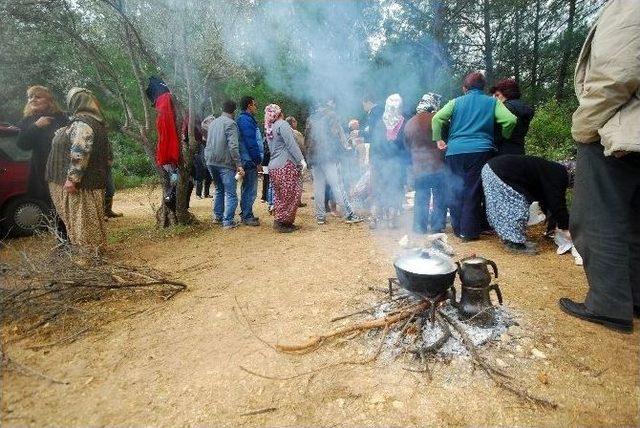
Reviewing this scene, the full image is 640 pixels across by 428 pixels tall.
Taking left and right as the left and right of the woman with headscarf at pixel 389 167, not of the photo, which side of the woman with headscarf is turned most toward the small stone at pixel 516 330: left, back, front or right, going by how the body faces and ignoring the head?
back

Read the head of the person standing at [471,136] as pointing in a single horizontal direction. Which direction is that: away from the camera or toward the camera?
away from the camera

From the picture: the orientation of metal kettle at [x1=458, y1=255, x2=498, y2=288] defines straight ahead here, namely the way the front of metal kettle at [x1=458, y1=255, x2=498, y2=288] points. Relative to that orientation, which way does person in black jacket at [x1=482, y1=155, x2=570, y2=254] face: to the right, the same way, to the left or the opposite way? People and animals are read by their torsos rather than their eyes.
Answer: the opposite way

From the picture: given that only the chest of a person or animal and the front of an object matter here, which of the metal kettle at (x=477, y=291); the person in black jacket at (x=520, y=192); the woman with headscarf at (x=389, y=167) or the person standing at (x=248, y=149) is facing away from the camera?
the woman with headscarf

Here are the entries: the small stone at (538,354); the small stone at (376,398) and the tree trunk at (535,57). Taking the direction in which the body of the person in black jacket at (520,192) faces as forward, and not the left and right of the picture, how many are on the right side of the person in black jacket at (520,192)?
2

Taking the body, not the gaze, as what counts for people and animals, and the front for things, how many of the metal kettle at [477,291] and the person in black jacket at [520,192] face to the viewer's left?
1

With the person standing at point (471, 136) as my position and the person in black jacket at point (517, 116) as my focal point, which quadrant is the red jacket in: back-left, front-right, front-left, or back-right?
back-left

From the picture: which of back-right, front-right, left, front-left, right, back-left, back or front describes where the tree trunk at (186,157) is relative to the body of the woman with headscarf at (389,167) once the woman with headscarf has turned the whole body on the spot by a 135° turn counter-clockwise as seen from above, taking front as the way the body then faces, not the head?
front-right

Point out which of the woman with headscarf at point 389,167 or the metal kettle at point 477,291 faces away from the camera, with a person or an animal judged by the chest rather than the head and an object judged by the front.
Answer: the woman with headscarf

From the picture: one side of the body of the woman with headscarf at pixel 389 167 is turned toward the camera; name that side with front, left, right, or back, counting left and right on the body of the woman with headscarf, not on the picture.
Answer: back

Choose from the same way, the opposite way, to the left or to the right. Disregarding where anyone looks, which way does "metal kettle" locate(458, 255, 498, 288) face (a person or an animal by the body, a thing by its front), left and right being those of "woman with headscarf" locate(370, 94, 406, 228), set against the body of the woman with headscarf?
to the left

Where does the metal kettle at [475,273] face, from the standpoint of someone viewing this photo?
facing to the left of the viewer

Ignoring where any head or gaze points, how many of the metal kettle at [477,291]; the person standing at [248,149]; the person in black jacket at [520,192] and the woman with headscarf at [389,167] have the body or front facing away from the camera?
1

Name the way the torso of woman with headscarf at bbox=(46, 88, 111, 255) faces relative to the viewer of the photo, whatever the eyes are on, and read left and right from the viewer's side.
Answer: facing away from the viewer and to the left of the viewer

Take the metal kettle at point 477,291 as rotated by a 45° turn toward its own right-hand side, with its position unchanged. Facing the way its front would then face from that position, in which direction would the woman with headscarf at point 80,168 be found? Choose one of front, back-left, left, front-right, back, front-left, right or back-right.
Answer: front-left

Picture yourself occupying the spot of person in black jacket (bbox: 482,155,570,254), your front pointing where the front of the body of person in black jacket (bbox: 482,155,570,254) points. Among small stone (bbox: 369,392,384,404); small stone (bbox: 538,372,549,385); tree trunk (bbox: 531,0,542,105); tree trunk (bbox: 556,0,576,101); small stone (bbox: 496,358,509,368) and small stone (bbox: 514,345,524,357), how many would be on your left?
2

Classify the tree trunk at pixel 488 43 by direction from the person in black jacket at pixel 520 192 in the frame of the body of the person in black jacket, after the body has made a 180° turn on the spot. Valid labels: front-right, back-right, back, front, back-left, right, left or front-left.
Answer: right

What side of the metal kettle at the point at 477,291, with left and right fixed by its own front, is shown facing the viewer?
left

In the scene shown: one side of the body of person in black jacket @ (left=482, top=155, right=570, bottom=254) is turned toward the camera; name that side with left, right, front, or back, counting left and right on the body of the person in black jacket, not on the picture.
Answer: right
